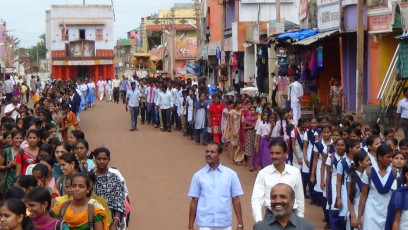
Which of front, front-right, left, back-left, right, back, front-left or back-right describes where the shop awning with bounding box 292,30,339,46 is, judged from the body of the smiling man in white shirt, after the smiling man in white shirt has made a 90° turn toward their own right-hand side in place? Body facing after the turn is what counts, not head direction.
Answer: right

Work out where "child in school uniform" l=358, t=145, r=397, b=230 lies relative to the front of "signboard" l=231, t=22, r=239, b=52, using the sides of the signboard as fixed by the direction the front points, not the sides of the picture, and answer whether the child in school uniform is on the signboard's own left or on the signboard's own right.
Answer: on the signboard's own left

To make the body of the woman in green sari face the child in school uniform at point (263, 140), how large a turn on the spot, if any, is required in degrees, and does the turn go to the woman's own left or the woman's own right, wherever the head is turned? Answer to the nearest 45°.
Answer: approximately 90° to the woman's own left

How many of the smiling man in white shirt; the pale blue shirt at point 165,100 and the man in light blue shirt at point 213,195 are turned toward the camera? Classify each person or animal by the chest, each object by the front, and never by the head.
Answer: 3

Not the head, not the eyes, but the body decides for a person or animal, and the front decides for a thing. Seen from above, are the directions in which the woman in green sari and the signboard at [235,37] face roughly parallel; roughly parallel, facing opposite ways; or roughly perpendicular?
roughly perpendicular

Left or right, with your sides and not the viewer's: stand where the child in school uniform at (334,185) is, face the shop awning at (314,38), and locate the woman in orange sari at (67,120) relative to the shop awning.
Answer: left

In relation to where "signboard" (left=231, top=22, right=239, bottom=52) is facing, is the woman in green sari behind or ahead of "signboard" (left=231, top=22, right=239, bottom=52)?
ahead

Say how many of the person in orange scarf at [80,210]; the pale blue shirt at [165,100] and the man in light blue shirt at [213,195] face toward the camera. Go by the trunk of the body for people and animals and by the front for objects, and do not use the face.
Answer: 3

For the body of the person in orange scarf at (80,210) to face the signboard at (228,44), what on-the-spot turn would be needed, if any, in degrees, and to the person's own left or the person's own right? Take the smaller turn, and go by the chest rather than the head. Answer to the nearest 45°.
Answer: approximately 180°

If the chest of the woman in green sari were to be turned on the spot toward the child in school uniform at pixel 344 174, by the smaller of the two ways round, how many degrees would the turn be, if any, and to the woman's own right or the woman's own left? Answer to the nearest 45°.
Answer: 0° — they already face them

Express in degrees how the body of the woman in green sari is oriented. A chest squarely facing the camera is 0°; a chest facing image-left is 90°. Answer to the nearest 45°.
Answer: approximately 315°

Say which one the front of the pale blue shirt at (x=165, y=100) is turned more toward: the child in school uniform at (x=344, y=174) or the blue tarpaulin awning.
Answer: the child in school uniform
